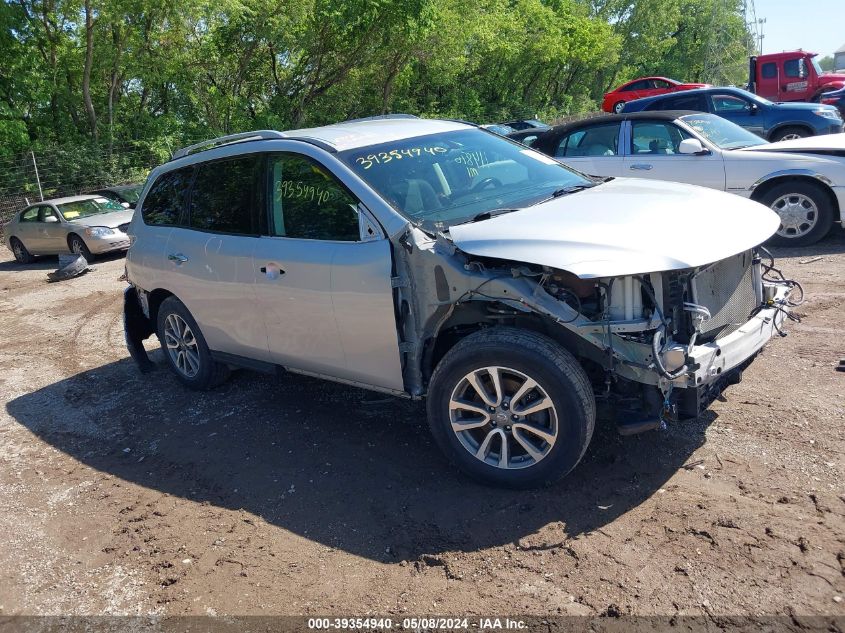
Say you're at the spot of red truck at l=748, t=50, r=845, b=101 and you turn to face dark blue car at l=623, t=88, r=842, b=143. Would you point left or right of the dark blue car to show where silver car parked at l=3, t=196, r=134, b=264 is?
right

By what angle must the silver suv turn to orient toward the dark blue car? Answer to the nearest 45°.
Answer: approximately 90° to its left

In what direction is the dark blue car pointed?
to the viewer's right

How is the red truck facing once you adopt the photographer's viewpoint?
facing to the right of the viewer

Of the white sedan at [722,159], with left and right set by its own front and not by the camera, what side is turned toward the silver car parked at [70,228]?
back

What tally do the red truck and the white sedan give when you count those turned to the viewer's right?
2

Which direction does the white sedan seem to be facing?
to the viewer's right

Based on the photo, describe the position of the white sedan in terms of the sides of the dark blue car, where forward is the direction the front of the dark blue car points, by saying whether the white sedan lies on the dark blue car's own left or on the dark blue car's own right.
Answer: on the dark blue car's own right
